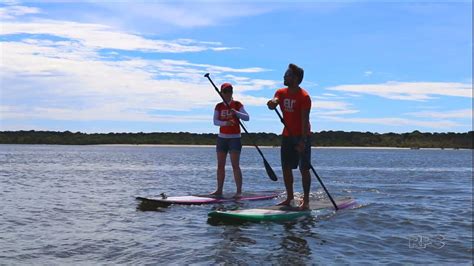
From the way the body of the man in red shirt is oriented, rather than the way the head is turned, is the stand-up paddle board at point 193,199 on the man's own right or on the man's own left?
on the man's own right

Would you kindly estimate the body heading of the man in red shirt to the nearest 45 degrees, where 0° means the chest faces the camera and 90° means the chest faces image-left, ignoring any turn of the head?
approximately 45°

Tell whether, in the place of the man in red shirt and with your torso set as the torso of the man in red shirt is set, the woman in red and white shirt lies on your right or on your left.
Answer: on your right
